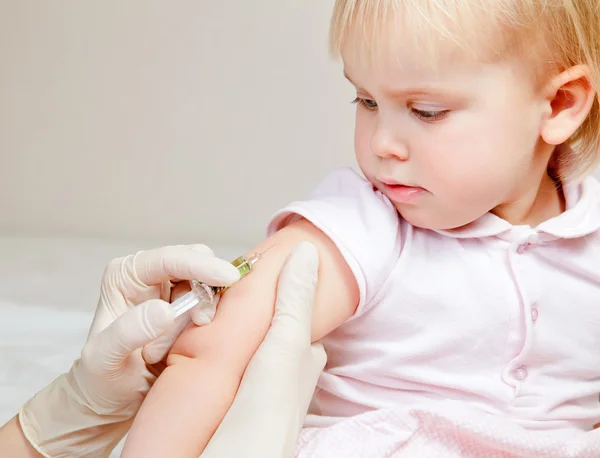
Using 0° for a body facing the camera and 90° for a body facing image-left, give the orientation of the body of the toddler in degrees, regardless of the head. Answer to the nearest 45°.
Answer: approximately 0°
